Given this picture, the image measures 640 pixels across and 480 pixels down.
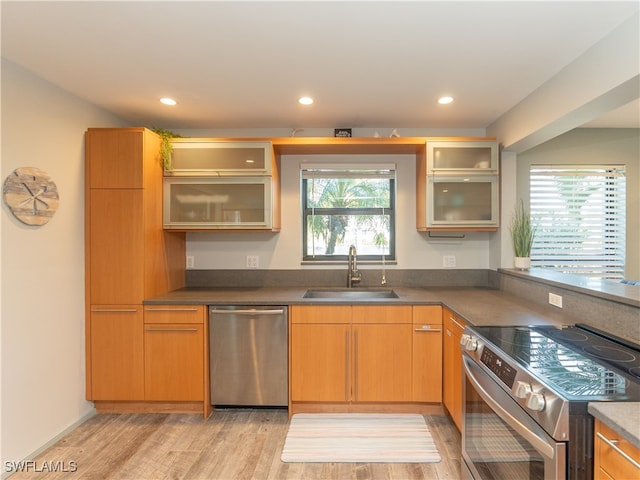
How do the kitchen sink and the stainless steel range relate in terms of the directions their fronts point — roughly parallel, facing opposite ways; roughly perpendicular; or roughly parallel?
roughly perpendicular

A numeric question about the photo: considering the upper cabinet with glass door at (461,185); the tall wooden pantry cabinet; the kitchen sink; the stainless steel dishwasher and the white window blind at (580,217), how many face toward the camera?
5

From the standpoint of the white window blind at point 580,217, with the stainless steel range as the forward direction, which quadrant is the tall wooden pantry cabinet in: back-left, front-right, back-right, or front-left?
front-right

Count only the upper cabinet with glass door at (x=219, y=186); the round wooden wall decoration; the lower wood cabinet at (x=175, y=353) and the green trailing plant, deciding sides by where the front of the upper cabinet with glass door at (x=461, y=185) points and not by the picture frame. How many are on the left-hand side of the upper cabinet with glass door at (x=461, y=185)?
0

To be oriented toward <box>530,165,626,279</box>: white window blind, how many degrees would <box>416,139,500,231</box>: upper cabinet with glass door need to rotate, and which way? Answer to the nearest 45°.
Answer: approximately 135° to its left

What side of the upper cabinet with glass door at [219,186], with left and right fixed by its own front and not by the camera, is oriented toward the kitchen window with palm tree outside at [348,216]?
left

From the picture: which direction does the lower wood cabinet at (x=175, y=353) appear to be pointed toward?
toward the camera

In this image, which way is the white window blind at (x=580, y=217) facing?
toward the camera

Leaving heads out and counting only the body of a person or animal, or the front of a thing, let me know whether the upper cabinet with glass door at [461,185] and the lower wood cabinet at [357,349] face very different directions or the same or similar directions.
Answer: same or similar directions

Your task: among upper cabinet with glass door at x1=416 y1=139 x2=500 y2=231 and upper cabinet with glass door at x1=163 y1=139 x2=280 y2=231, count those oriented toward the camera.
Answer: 2

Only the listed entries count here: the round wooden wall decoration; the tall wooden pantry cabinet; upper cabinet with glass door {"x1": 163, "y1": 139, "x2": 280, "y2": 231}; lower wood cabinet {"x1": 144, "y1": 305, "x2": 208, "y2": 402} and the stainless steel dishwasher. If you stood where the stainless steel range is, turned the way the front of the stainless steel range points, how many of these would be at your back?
0

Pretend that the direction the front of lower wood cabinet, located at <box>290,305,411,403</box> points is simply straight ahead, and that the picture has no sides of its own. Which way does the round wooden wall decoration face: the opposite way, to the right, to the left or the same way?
to the left

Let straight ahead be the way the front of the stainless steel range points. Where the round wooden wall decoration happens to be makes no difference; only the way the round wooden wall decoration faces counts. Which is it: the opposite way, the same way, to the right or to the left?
the opposite way

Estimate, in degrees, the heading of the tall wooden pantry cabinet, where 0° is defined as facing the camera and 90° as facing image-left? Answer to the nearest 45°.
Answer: approximately 0°

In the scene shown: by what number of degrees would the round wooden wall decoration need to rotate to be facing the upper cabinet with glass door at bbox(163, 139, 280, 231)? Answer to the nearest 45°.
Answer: approximately 45° to its left

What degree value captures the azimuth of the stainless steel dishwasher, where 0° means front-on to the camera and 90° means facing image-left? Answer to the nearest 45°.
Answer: approximately 0°
